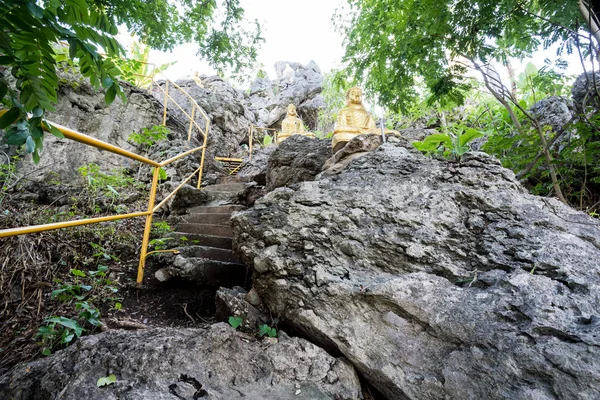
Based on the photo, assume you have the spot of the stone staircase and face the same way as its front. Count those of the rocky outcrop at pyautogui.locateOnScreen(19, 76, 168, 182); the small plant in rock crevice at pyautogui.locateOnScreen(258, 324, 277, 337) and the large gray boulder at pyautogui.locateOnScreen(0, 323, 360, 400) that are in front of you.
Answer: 2

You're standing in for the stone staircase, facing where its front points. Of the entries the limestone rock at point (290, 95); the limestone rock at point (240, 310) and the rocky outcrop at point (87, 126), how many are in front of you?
1

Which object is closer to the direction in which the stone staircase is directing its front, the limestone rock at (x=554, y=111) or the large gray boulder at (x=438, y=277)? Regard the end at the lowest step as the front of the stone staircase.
the large gray boulder

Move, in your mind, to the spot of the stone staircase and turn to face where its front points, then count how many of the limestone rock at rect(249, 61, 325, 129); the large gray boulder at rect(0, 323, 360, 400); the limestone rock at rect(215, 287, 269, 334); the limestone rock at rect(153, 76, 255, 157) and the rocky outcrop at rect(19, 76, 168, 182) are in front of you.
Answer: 2

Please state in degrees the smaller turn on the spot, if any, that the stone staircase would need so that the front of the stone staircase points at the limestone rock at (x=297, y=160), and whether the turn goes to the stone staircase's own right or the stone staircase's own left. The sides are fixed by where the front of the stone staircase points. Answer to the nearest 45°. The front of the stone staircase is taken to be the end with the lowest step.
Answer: approximately 135° to the stone staircase's own left

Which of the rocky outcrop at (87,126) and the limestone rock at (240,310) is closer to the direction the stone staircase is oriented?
the limestone rock

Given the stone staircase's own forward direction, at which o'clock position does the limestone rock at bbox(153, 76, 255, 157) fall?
The limestone rock is roughly at 6 o'clock from the stone staircase.

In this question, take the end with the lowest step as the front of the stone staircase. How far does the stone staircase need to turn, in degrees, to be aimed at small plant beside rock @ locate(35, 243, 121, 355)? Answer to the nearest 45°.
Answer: approximately 45° to its right

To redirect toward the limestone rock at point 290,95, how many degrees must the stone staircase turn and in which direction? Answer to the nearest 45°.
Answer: approximately 180°

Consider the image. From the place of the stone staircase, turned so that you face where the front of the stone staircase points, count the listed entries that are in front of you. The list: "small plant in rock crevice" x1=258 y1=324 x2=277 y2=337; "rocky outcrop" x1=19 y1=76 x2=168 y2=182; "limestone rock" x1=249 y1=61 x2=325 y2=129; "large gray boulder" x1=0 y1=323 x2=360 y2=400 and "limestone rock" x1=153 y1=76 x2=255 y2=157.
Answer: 2

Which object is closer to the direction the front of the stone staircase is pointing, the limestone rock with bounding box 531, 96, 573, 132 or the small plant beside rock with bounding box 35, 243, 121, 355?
the small plant beside rock

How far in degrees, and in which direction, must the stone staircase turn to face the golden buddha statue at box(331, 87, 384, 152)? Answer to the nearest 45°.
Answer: approximately 135° to its left

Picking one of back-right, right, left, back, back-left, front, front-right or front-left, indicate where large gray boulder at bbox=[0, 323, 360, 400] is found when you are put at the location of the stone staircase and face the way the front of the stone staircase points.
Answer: front

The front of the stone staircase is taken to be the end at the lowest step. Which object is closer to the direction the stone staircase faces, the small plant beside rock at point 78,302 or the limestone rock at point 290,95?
the small plant beside rock

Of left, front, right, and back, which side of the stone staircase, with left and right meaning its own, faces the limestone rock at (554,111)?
left

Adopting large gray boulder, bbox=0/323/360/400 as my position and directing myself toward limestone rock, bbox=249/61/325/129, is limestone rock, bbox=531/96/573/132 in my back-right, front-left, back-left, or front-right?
front-right

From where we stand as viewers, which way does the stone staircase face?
facing the viewer

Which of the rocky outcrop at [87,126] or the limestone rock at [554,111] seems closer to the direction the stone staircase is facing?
the limestone rock

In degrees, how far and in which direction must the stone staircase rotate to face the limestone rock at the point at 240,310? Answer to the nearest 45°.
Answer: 0° — it already faces it

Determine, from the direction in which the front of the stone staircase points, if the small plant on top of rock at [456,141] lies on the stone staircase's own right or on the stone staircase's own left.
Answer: on the stone staircase's own left

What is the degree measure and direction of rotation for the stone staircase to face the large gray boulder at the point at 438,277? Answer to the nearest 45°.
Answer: approximately 45° to its left
